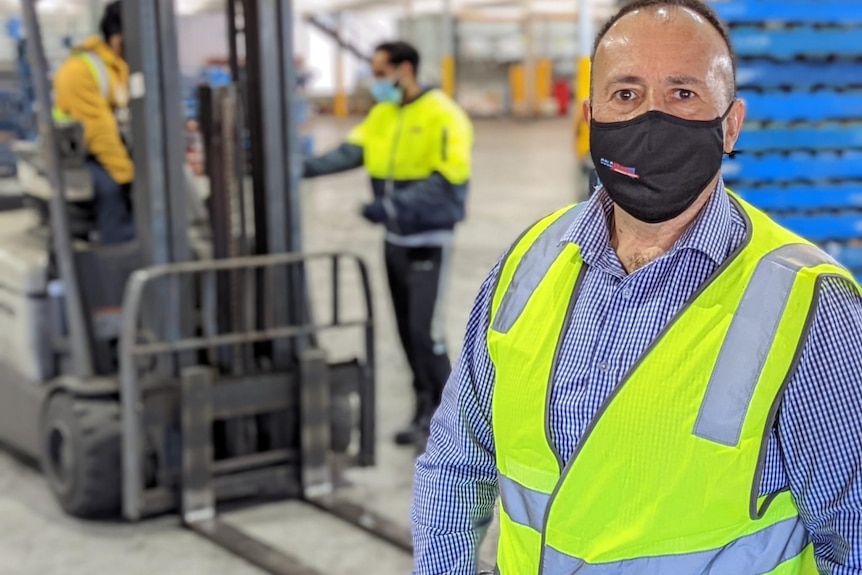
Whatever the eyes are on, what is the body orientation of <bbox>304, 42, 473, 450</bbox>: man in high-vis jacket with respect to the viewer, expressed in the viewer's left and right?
facing the viewer and to the left of the viewer

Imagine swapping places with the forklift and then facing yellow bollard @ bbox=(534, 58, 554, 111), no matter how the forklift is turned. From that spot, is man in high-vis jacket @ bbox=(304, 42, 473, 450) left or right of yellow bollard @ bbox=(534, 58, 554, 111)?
right

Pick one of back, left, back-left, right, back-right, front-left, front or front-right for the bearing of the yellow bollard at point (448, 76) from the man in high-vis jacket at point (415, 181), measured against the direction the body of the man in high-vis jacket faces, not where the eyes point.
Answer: back-right

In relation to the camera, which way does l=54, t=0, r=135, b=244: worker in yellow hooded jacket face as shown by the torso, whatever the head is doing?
to the viewer's right

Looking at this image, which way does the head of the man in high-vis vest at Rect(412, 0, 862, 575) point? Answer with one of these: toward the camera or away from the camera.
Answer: toward the camera

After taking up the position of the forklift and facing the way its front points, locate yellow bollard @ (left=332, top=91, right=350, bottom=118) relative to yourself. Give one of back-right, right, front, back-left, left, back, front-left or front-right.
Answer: back-left

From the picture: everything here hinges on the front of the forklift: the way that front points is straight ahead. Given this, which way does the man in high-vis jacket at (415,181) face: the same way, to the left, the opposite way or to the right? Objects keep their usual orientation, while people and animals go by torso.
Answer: to the right

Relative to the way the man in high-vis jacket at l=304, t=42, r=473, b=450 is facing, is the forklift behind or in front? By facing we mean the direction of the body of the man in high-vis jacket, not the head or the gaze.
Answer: in front

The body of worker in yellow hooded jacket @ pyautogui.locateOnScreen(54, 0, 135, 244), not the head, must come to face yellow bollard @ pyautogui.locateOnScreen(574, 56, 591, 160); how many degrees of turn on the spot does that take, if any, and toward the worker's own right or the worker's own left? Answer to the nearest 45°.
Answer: approximately 90° to the worker's own left

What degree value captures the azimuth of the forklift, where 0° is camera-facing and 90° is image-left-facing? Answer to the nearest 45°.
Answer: approximately 315°

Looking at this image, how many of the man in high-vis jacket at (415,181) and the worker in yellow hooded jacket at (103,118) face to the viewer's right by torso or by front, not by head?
1

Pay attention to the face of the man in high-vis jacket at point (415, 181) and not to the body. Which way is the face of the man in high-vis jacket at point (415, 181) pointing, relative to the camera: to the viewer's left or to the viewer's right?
to the viewer's left

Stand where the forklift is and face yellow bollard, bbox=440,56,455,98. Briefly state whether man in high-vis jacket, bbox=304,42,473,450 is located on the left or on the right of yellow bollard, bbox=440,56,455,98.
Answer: right

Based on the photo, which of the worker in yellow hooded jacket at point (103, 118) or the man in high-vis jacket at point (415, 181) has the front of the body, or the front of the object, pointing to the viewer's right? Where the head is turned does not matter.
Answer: the worker in yellow hooded jacket

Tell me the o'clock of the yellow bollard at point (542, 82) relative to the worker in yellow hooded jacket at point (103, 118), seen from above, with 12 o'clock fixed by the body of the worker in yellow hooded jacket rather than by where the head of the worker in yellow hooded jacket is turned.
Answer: The yellow bollard is roughly at 10 o'clock from the worker in yellow hooded jacket.

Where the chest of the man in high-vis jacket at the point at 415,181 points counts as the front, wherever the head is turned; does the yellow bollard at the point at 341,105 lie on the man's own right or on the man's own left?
on the man's own right
